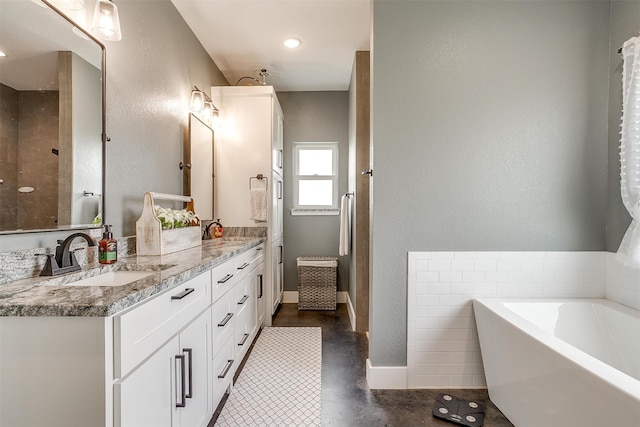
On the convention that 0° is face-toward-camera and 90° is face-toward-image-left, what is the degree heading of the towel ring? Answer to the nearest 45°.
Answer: approximately 0°

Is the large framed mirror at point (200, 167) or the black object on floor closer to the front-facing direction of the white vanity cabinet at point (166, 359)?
the black object on floor

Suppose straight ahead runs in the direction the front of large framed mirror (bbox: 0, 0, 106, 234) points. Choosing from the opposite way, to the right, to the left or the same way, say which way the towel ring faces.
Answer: to the right

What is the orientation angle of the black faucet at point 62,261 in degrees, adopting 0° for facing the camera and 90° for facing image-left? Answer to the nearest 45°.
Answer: approximately 315°

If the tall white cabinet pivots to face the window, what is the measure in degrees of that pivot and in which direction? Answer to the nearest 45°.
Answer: approximately 45° to its left

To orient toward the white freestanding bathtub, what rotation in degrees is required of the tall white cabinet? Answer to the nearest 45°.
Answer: approximately 45° to its right

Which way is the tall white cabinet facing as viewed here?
to the viewer's right

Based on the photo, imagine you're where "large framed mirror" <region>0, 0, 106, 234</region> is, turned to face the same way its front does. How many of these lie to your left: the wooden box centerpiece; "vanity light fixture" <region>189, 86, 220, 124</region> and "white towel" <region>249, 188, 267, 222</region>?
3

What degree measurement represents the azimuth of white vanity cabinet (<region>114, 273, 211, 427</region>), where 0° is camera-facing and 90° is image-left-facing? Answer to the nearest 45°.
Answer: approximately 315°

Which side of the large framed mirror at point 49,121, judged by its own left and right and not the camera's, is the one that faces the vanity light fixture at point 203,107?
left

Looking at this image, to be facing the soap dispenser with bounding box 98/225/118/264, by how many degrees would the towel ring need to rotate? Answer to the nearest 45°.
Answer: approximately 45° to its right

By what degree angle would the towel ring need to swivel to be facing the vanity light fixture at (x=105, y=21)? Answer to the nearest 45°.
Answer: approximately 45° to its right
